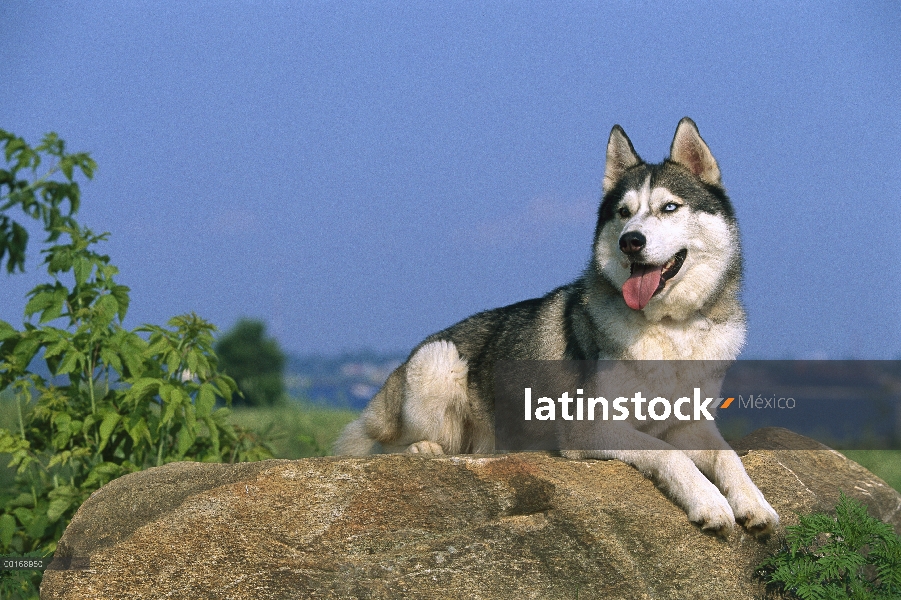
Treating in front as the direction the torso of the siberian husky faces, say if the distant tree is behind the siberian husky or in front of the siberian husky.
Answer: behind

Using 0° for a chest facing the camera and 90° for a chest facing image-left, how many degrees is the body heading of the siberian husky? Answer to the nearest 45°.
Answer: approximately 315°

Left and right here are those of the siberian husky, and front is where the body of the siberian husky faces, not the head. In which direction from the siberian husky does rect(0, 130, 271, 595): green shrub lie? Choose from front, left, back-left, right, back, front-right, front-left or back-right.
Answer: back-right

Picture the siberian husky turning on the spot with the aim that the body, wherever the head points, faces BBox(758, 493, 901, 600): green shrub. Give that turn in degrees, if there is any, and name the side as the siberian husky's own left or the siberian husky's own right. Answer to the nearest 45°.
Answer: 0° — it already faces it

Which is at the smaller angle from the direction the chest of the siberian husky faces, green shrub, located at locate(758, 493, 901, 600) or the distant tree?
the green shrub

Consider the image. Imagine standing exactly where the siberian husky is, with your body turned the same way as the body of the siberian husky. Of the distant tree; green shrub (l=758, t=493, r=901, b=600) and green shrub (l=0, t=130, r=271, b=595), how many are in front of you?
1
